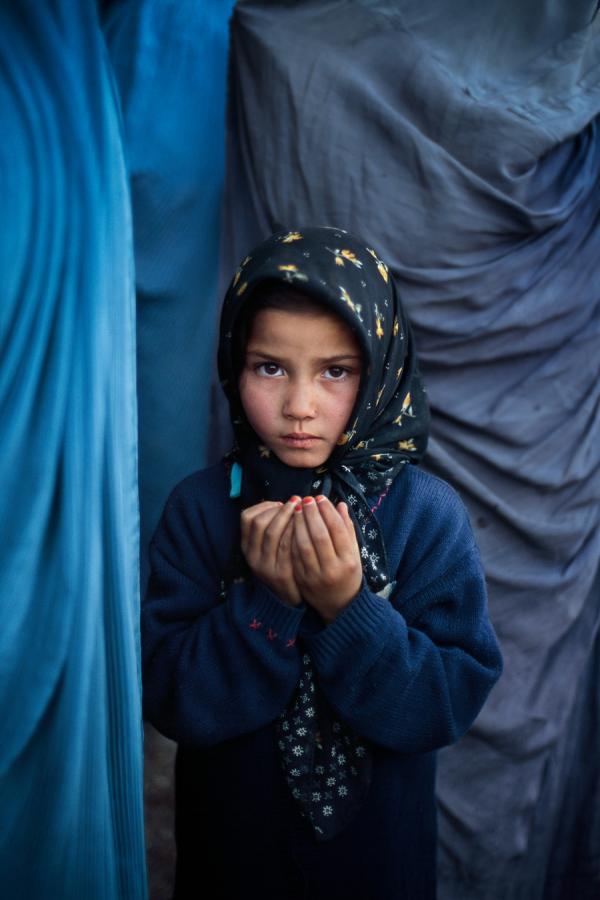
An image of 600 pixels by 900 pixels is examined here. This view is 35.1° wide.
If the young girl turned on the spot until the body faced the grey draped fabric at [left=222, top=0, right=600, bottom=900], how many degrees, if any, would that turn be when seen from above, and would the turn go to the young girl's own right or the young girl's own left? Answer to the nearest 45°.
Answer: approximately 135° to the young girl's own left

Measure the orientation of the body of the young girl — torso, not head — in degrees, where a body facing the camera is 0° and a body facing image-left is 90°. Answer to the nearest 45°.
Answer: approximately 0°

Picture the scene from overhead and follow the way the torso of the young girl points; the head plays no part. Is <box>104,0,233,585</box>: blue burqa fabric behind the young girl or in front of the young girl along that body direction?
behind
